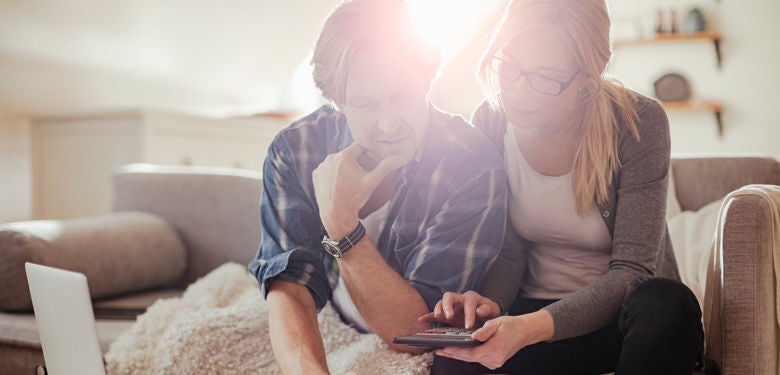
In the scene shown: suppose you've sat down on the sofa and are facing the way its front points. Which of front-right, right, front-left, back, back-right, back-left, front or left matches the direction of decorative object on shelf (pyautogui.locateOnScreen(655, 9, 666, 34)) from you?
back-left

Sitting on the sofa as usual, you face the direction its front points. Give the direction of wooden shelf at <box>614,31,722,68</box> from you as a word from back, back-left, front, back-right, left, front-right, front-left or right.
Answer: back-left

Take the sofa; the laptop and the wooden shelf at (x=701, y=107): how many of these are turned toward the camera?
2

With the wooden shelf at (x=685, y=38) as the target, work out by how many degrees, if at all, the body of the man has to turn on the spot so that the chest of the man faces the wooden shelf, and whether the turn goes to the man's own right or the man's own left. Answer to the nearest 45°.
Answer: approximately 135° to the man's own left

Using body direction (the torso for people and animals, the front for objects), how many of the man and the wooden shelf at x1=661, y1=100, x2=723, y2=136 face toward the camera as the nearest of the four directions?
2

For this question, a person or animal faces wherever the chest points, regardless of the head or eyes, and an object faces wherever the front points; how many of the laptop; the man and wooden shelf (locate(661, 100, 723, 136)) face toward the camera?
2

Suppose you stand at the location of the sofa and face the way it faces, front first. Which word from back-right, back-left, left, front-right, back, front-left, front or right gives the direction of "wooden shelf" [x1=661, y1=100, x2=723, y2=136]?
back-left

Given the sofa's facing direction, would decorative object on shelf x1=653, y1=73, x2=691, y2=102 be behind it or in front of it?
behind

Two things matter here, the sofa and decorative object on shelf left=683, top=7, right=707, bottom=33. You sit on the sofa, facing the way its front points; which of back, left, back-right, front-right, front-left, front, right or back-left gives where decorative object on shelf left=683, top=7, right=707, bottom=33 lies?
back-left
